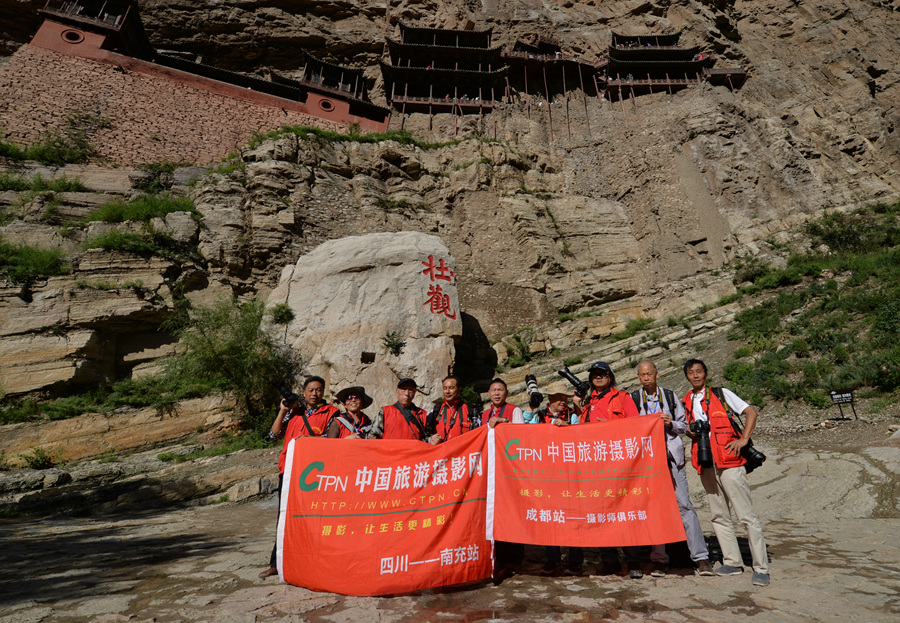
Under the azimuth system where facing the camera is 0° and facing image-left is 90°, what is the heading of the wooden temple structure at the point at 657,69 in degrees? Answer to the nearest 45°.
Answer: approximately 0°

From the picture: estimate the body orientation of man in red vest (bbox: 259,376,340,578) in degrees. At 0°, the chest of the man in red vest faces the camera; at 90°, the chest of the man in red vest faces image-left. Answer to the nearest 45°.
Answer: approximately 0°
